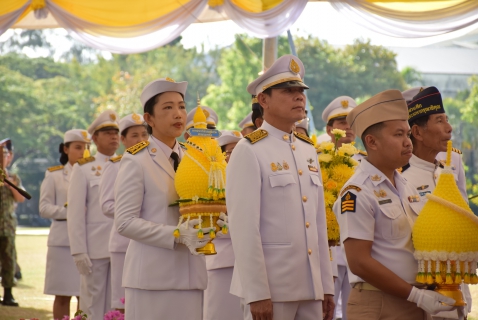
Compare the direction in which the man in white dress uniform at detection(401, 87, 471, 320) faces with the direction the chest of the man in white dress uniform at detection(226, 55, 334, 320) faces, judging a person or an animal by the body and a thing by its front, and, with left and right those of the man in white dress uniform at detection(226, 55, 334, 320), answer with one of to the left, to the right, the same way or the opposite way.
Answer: the same way

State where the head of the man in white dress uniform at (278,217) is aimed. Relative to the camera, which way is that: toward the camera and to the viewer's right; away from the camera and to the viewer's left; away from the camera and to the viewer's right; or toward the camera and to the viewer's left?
toward the camera and to the viewer's right

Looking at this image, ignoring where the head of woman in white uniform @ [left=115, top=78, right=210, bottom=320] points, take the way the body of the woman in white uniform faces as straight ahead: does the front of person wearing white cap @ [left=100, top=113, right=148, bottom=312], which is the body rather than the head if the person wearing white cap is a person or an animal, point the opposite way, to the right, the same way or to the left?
the same way

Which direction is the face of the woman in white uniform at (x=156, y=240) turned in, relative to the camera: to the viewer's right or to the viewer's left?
to the viewer's right

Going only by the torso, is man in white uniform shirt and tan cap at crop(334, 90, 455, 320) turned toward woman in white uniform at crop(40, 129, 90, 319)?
no

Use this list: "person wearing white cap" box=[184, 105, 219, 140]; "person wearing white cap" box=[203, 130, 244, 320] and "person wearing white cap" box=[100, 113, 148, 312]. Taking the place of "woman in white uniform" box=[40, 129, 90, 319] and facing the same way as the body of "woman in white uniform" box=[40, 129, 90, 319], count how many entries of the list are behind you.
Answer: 0

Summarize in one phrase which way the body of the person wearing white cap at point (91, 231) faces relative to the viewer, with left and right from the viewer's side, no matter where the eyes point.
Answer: facing the viewer and to the right of the viewer

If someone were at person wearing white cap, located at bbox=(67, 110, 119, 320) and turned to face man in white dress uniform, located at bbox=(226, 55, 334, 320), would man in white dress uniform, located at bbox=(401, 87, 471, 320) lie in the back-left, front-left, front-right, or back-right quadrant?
front-left

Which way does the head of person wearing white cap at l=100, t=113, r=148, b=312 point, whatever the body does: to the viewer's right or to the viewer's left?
to the viewer's right

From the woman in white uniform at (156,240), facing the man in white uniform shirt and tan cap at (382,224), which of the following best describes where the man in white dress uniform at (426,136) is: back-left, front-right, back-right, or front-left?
front-left

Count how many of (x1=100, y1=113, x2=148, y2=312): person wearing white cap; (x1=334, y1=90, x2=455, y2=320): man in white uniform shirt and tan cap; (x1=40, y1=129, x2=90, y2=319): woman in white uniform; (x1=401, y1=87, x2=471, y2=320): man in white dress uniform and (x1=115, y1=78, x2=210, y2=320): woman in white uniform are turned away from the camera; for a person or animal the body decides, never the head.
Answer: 0

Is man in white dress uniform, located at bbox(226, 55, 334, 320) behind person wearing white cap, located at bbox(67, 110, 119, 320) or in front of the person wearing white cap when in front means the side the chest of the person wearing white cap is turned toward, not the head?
in front
